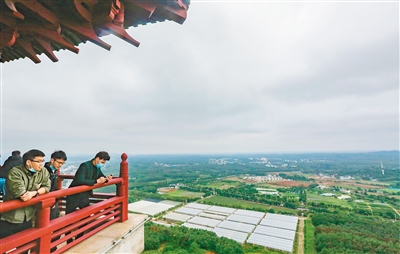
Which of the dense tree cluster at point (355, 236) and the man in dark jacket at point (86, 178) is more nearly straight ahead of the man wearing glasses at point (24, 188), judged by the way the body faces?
the dense tree cluster

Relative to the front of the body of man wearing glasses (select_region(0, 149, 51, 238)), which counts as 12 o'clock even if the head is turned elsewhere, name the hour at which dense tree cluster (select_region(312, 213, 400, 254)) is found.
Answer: The dense tree cluster is roughly at 10 o'clock from the man wearing glasses.

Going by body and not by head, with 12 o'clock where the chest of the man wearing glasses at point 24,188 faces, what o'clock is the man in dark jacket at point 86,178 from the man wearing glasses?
The man in dark jacket is roughly at 9 o'clock from the man wearing glasses.

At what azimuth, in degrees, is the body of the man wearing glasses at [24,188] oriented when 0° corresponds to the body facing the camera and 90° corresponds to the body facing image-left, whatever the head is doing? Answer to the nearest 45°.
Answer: approximately 315°

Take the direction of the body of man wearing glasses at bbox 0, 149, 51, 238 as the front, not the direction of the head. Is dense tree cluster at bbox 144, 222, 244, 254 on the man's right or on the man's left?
on the man's left
